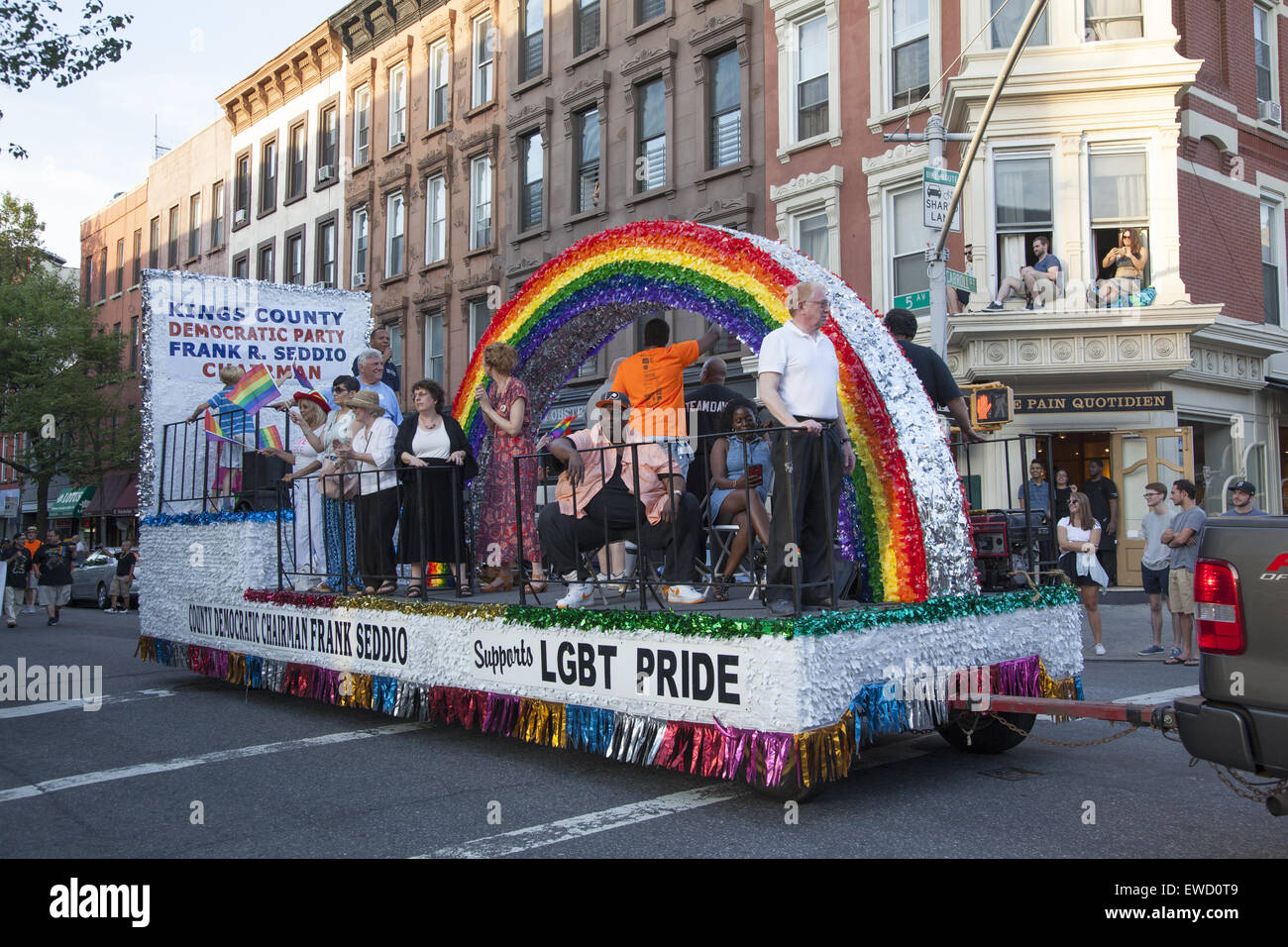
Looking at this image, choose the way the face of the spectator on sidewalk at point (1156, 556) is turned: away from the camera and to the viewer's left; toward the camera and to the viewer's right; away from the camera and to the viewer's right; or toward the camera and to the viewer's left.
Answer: toward the camera and to the viewer's left

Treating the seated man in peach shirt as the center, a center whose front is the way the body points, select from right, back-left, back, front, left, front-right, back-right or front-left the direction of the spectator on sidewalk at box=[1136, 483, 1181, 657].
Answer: back-left

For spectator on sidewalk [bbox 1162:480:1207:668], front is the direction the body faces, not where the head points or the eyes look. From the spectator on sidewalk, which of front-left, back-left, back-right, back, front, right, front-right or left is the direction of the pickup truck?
left

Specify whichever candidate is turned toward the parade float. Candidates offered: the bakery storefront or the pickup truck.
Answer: the bakery storefront

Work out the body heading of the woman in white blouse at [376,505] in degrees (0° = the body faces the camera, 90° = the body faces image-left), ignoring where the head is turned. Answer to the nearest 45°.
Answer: approximately 45°

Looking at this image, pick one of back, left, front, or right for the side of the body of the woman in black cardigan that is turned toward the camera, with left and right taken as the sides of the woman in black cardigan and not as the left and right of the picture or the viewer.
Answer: front

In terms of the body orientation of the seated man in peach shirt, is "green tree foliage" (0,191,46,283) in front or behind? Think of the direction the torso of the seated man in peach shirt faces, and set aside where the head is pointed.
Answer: behind

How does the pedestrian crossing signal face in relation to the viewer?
toward the camera

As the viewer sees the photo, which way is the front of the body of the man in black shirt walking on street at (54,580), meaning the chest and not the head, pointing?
toward the camera

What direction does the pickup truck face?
to the viewer's right

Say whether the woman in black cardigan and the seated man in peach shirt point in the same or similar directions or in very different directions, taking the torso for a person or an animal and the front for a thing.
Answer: same or similar directions

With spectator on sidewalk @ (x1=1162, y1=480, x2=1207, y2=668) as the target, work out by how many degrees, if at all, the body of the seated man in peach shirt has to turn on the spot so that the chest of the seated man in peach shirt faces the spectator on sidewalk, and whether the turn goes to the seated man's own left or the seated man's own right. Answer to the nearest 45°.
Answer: approximately 135° to the seated man's own left

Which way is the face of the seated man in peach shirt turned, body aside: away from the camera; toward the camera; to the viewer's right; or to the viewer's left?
toward the camera

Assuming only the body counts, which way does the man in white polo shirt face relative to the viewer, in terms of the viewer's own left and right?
facing the viewer and to the right of the viewer

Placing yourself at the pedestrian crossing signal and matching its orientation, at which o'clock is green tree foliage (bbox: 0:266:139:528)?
The green tree foliage is roughly at 4 o'clock from the pedestrian crossing signal.
